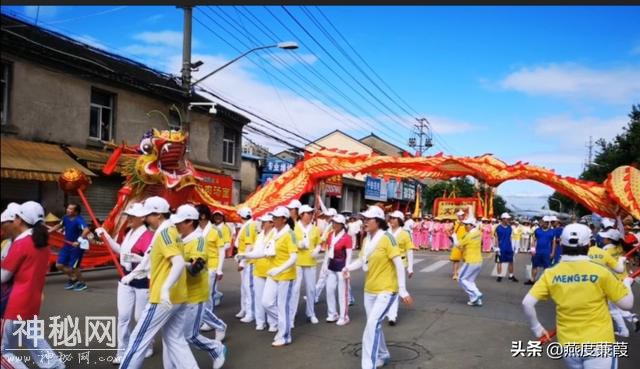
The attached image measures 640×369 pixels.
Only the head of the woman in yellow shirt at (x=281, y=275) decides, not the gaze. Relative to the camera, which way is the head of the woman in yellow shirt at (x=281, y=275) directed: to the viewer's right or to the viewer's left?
to the viewer's left

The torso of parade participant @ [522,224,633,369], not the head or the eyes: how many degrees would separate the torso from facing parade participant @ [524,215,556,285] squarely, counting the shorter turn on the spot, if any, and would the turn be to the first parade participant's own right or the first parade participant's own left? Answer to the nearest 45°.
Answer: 0° — they already face them

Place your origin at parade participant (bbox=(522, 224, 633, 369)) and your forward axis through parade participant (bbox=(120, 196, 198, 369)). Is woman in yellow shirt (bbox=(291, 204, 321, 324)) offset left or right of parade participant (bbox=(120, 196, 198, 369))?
right

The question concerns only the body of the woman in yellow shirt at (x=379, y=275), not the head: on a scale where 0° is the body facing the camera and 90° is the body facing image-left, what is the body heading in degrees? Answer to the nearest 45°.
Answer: approximately 45°

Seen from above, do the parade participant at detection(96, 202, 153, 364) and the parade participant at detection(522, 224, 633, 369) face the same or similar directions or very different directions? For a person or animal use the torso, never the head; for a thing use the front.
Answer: very different directions

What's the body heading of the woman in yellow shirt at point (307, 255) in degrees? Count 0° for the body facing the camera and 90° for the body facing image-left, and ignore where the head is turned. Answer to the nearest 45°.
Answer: approximately 0°

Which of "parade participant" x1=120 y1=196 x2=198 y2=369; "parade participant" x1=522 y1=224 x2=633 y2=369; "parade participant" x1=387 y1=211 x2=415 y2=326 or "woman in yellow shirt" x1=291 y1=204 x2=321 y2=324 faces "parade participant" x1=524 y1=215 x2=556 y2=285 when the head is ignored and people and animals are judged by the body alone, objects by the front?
"parade participant" x1=522 y1=224 x2=633 y2=369

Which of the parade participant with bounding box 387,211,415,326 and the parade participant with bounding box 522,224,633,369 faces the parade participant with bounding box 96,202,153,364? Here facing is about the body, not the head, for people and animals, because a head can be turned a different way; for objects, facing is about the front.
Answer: the parade participant with bounding box 387,211,415,326

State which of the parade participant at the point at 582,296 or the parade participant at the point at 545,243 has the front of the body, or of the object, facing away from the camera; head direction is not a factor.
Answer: the parade participant at the point at 582,296

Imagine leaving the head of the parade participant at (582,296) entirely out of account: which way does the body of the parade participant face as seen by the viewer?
away from the camera

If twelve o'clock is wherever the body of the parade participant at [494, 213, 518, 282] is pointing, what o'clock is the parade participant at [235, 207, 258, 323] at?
the parade participant at [235, 207, 258, 323] is roughly at 1 o'clock from the parade participant at [494, 213, 518, 282].

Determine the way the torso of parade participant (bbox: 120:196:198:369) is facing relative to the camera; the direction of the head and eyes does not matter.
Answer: to the viewer's left

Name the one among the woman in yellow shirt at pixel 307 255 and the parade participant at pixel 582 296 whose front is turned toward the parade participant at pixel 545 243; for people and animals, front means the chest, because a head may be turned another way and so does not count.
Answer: the parade participant at pixel 582 296

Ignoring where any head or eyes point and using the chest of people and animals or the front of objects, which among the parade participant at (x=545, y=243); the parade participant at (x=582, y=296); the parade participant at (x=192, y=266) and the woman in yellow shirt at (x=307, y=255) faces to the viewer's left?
the parade participant at (x=192, y=266)
